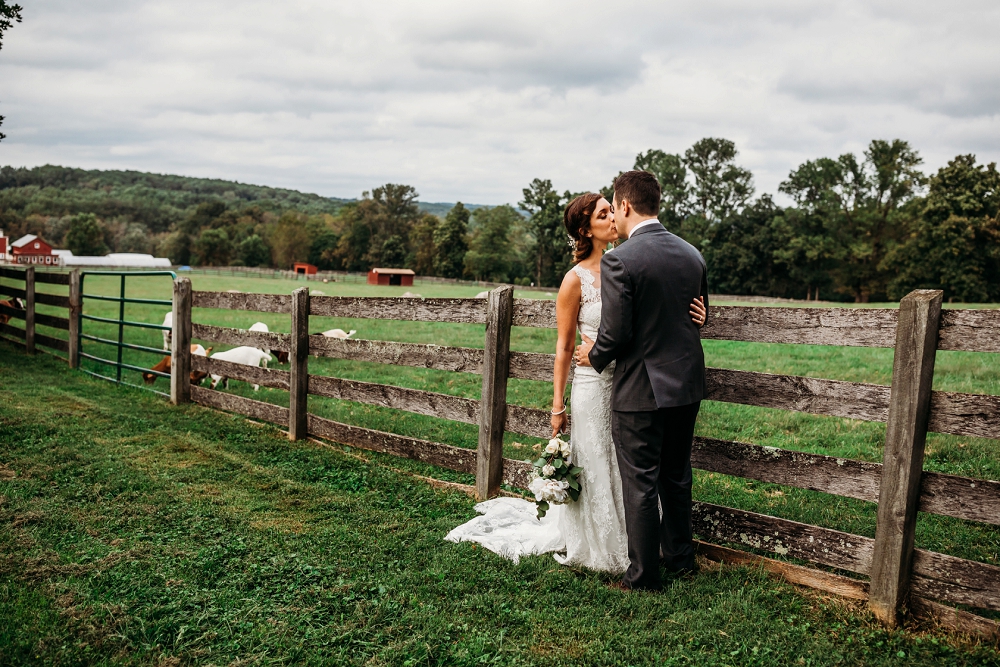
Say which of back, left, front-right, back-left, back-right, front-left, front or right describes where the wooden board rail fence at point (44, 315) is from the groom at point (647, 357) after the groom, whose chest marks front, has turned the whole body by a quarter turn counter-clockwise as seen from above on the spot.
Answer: right

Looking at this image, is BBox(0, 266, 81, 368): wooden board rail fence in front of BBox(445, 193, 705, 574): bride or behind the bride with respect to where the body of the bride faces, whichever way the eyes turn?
behind

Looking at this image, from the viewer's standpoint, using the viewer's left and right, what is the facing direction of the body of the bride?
facing the viewer and to the right of the viewer

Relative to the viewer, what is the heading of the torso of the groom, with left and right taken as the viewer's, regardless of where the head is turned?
facing away from the viewer and to the left of the viewer

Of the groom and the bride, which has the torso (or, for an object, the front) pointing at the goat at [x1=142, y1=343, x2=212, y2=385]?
the groom

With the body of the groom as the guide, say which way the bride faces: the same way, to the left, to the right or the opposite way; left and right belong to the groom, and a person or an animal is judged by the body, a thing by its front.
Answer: the opposite way

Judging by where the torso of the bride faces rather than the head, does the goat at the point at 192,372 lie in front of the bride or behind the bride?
behind

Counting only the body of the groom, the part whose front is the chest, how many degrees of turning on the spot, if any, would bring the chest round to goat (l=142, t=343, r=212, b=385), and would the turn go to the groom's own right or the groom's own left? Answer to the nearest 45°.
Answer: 0° — they already face it
